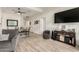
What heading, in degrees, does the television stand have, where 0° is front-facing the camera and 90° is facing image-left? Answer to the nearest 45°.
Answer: approximately 45°

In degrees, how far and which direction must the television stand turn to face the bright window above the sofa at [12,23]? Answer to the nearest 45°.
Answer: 0° — it already faces it

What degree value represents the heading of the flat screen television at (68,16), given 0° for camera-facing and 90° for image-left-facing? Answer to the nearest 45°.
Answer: approximately 45°
